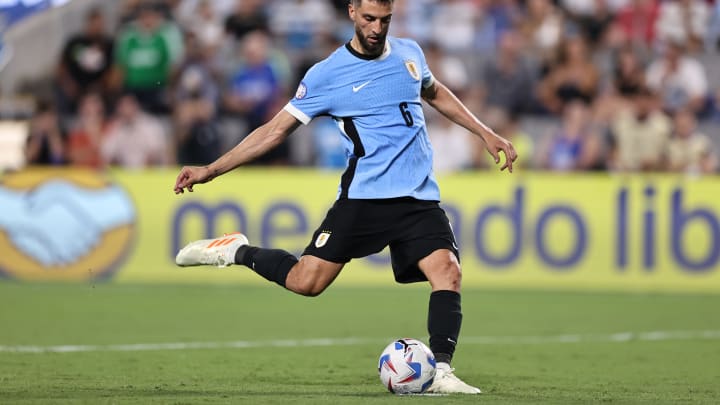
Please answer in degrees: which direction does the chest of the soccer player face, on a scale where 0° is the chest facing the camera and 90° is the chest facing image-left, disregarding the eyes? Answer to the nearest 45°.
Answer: approximately 315°
